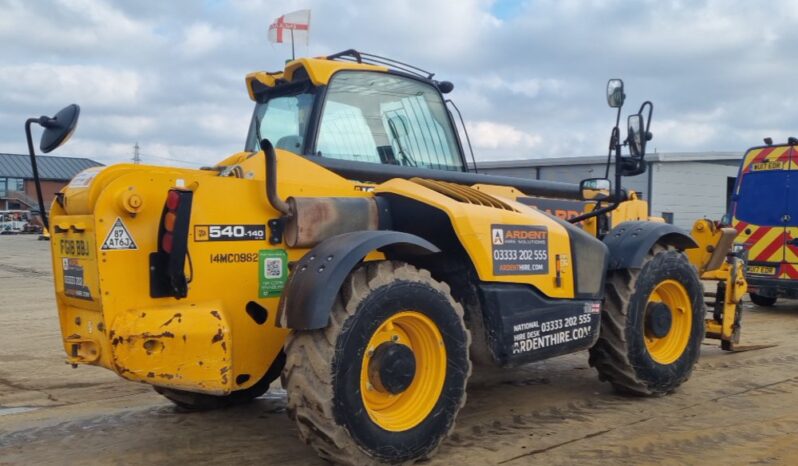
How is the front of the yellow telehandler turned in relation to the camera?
facing away from the viewer and to the right of the viewer

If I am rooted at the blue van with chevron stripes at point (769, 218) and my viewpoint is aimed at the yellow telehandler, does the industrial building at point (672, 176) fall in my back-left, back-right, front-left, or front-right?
back-right

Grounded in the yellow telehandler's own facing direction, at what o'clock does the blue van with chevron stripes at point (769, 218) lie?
The blue van with chevron stripes is roughly at 12 o'clock from the yellow telehandler.

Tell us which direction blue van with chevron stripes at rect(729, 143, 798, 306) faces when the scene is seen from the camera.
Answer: facing away from the viewer

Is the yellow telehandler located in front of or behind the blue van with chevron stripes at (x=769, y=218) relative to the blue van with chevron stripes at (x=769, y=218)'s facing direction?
behind

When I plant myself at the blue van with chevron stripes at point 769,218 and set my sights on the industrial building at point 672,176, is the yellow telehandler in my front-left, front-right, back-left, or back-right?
back-left
